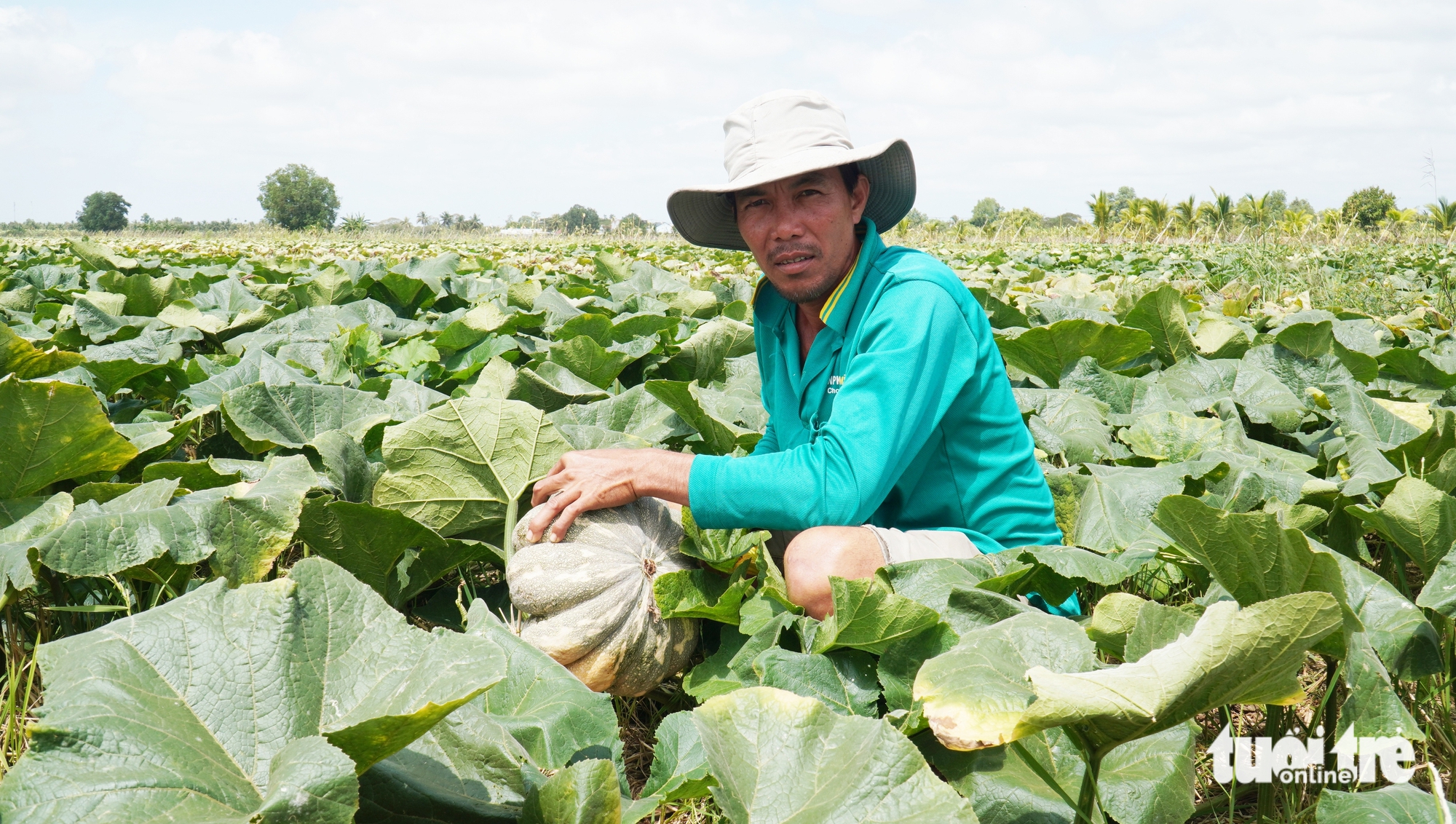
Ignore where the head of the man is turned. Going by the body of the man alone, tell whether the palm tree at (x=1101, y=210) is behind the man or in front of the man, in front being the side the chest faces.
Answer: behind

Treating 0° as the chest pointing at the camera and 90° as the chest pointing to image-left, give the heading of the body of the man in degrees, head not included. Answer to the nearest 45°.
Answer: approximately 45°

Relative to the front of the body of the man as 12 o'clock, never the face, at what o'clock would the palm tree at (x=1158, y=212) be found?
The palm tree is roughly at 5 o'clock from the man.

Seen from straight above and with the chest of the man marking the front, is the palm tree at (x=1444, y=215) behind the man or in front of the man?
behind

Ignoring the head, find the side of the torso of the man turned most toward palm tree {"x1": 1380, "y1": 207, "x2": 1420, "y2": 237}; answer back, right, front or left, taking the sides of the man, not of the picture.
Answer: back

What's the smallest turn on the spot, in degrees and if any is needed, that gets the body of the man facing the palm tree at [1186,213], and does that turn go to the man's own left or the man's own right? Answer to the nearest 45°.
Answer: approximately 135° to the man's own right
